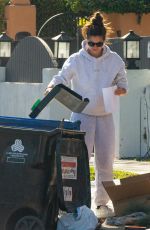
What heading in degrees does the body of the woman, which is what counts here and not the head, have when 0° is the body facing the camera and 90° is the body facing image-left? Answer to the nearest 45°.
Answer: approximately 0°

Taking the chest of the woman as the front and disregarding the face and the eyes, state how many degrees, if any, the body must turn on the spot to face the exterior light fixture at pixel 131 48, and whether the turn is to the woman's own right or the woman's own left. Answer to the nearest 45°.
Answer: approximately 180°

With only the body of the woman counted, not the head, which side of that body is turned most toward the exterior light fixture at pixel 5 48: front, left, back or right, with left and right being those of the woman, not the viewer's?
back

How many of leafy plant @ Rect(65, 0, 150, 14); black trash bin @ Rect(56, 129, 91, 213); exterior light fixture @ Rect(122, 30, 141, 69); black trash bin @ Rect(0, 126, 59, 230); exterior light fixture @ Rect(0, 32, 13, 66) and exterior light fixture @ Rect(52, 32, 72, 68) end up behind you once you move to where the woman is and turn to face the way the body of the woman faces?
4

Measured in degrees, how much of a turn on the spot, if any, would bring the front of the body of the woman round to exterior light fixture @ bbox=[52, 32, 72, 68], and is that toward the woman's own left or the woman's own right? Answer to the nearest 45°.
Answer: approximately 180°

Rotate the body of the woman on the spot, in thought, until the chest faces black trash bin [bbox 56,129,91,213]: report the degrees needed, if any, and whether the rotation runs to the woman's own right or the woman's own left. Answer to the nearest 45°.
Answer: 0° — they already face it

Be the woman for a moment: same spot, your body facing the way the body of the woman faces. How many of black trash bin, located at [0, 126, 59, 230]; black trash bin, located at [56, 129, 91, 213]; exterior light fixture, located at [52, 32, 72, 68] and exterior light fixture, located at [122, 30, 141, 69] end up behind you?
2

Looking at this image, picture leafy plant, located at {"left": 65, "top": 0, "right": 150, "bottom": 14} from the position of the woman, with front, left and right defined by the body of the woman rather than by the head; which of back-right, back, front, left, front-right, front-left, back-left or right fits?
back

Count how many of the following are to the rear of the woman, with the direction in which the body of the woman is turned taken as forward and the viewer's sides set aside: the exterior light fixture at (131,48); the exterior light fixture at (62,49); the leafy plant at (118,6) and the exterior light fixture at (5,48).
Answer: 4

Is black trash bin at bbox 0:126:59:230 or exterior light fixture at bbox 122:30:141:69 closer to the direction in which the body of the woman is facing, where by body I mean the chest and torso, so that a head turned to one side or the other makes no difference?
the black trash bin

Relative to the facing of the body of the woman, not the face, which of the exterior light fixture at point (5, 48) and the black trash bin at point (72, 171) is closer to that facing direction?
the black trash bin

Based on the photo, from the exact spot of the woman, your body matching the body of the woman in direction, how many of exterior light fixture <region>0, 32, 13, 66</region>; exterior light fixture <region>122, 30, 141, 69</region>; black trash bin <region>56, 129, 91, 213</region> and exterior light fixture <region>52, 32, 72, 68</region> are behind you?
3
